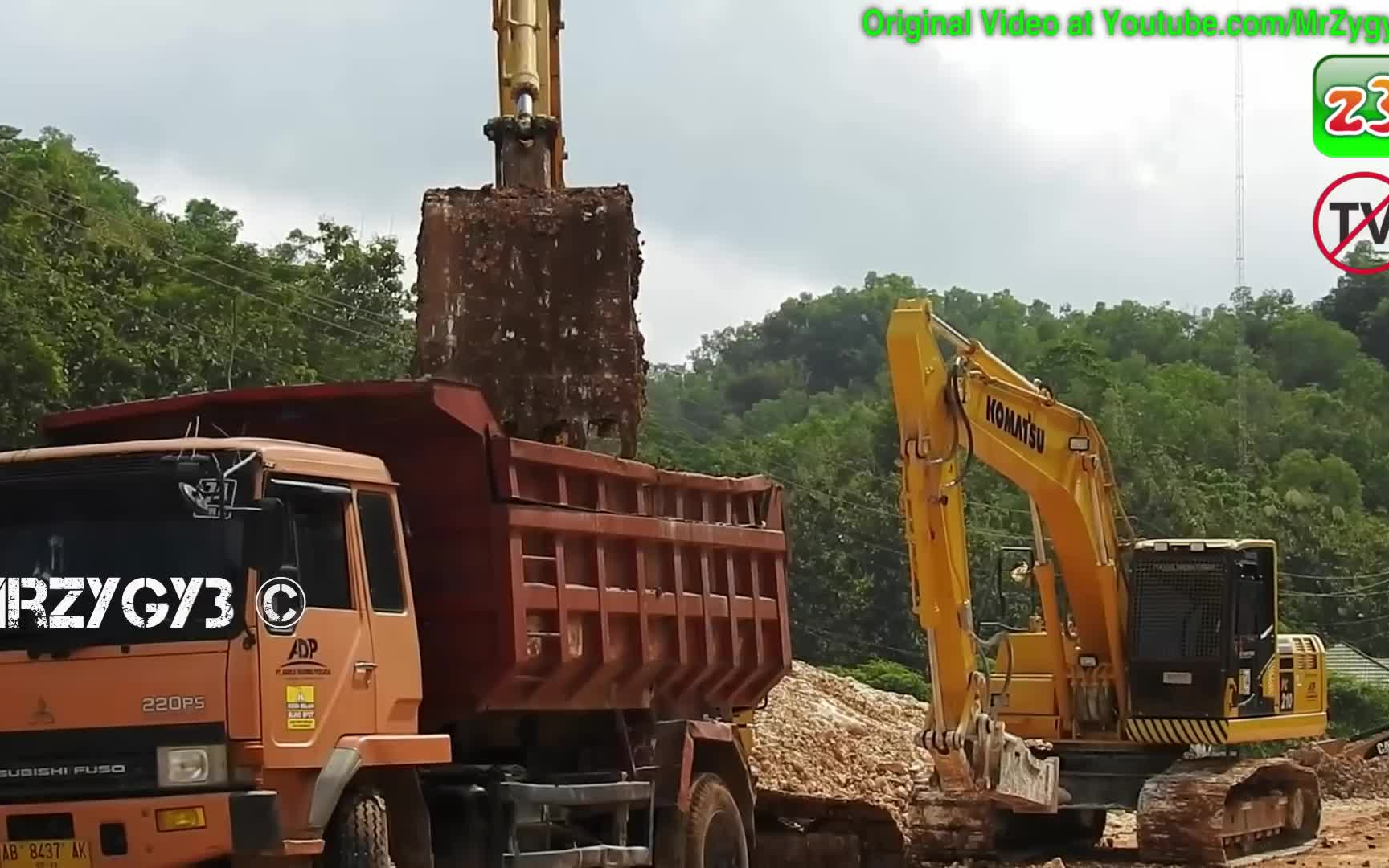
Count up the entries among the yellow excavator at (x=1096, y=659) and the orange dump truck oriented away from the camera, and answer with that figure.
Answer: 0

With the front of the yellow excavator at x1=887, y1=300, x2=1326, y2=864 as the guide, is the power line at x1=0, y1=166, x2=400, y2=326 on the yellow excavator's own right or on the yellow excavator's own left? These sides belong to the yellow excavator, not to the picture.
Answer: on the yellow excavator's own right

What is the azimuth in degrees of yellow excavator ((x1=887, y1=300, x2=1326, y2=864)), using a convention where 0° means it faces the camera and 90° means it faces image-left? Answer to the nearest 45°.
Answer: approximately 45°

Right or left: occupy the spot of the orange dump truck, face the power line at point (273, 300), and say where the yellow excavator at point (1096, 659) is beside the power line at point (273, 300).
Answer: right

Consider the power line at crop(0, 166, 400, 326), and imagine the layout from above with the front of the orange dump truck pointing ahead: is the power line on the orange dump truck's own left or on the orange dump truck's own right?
on the orange dump truck's own right

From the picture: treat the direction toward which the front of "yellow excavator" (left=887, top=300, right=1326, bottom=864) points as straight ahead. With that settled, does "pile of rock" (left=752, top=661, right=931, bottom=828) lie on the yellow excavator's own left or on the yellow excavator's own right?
on the yellow excavator's own right

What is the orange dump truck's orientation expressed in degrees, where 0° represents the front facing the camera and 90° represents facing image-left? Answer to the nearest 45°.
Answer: approximately 45°
